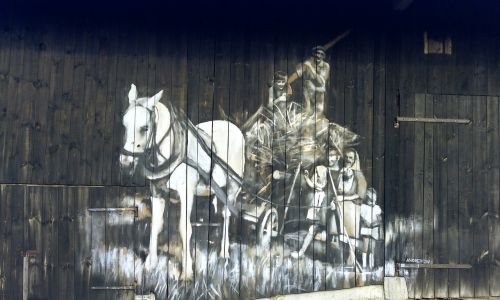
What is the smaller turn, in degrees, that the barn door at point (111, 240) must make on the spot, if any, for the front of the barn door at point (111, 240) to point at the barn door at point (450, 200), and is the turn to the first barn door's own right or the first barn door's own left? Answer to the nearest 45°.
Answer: approximately 90° to the first barn door's own left

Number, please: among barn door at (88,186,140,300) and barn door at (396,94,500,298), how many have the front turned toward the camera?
2

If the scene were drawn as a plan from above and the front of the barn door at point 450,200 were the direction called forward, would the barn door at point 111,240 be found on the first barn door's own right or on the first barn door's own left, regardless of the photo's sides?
on the first barn door's own right

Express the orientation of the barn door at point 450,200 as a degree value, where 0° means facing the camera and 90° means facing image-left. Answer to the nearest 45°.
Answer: approximately 0°
